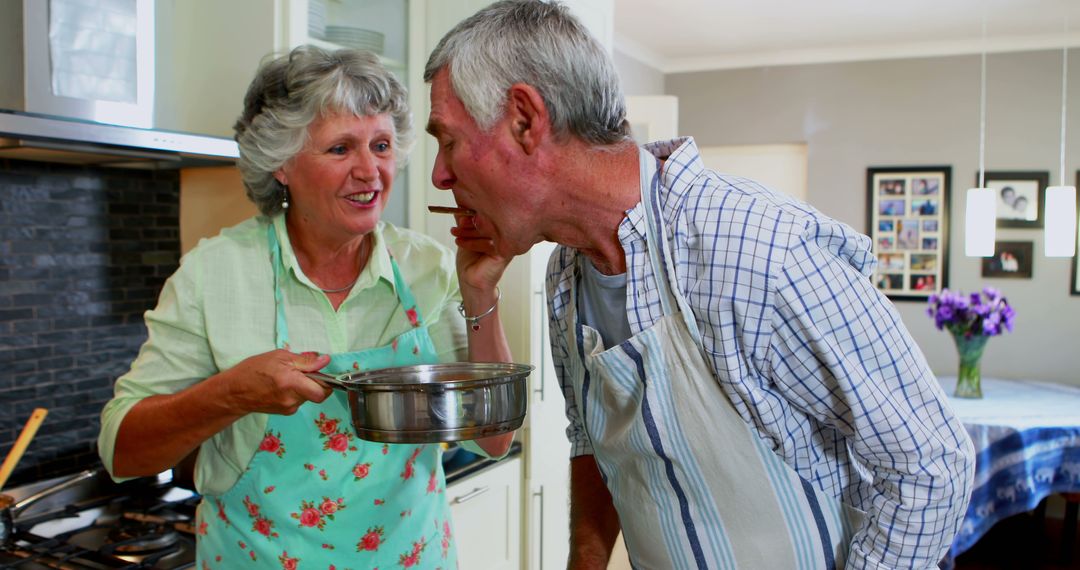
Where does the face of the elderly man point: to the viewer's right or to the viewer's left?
to the viewer's left

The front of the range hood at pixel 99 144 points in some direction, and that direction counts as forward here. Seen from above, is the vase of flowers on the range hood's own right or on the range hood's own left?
on the range hood's own left

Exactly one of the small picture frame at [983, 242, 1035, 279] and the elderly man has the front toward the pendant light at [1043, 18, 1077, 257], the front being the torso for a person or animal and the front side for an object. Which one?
the small picture frame

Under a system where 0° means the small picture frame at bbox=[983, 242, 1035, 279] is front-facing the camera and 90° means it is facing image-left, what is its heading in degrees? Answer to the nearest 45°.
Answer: approximately 0°

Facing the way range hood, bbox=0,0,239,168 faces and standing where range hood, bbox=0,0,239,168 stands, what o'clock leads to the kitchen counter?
The kitchen counter is roughly at 10 o'clock from the range hood.

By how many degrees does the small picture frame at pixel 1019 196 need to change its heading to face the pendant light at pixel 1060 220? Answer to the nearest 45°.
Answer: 0° — it already faces it

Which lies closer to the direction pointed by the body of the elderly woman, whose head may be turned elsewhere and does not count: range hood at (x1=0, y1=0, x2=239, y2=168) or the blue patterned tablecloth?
the blue patterned tablecloth

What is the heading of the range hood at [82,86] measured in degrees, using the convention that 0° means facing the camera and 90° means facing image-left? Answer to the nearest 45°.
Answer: approximately 315°

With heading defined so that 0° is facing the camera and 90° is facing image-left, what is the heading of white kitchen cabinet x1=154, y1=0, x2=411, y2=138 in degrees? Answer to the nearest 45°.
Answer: approximately 315°
